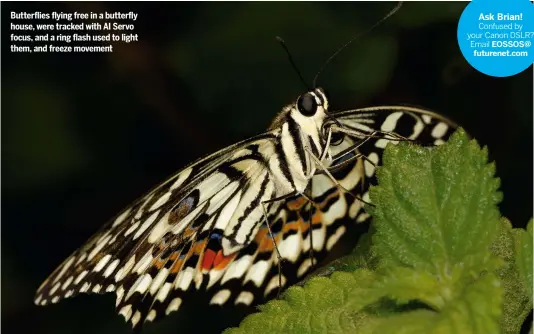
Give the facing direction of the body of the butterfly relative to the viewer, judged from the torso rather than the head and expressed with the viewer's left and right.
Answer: facing the viewer and to the right of the viewer
